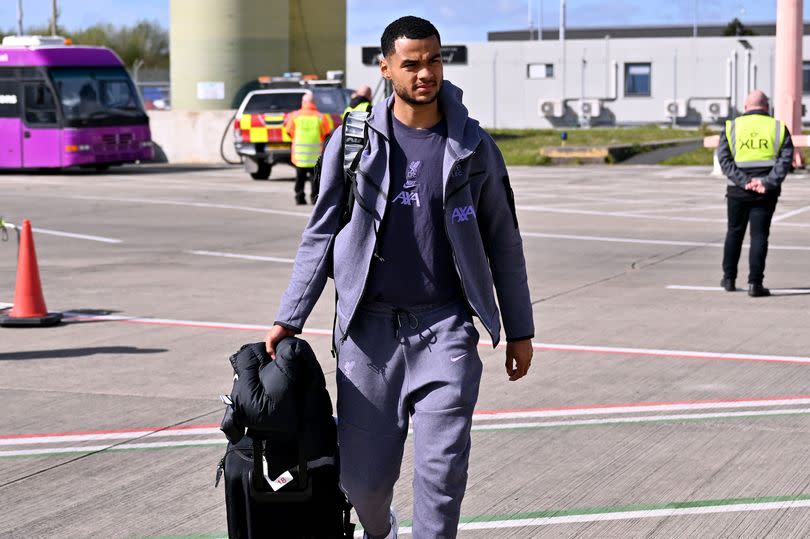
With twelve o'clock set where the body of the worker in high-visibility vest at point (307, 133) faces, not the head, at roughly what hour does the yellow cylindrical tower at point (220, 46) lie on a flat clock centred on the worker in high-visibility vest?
The yellow cylindrical tower is roughly at 12 o'clock from the worker in high-visibility vest.

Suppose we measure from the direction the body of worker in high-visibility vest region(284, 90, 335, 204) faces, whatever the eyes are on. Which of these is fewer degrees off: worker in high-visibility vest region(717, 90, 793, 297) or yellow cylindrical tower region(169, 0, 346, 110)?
the yellow cylindrical tower

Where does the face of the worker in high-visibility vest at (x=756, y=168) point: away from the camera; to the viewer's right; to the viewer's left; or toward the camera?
away from the camera

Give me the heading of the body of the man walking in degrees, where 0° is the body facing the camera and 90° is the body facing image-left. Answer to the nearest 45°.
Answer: approximately 0°

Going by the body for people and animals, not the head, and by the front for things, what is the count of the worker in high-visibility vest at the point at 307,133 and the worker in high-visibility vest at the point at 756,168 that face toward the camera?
0

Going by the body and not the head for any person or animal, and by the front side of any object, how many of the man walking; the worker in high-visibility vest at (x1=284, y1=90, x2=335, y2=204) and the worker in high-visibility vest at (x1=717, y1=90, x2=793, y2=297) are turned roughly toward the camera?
1

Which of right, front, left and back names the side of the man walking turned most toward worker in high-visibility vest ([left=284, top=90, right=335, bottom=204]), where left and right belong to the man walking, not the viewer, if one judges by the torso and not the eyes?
back

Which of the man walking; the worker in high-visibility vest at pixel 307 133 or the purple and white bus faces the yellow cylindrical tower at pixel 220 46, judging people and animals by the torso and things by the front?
the worker in high-visibility vest

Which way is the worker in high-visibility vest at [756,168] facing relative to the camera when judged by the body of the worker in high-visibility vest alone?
away from the camera

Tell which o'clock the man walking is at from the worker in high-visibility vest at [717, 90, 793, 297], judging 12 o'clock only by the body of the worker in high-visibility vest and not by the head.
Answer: The man walking is roughly at 6 o'clock from the worker in high-visibility vest.

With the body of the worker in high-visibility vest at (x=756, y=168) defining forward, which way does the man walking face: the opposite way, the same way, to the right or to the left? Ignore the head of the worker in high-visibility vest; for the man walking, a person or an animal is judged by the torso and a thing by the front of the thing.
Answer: the opposite way

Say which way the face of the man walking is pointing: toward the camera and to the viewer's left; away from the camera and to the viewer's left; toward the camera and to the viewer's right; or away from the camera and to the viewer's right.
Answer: toward the camera and to the viewer's right
